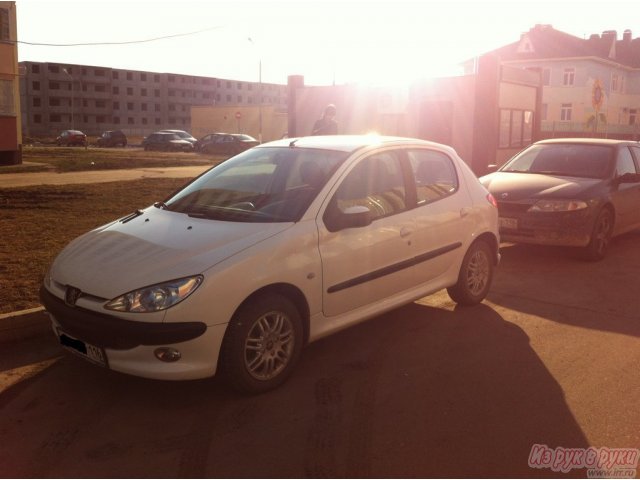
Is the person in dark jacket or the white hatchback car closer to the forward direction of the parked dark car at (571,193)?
the white hatchback car

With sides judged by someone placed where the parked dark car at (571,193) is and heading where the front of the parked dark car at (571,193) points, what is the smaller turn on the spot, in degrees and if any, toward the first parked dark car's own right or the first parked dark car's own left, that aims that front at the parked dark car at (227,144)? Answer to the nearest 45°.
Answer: approximately 90° to the first parked dark car's own right

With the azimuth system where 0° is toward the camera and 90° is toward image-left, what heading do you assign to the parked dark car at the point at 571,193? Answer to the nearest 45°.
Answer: approximately 45°

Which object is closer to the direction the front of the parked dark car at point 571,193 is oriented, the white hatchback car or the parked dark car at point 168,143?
the white hatchback car

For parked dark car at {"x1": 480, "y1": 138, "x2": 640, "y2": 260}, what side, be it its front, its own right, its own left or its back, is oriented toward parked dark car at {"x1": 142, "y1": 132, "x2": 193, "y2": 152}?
right

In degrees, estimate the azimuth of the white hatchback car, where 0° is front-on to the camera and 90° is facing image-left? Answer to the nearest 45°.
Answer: approximately 45°

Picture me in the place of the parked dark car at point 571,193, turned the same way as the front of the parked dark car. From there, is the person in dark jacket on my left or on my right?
on my right

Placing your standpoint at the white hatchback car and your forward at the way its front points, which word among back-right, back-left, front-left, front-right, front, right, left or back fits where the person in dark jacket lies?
back-right

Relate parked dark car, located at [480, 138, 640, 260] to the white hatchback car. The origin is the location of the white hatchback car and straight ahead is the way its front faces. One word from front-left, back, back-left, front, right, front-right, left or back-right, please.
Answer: back

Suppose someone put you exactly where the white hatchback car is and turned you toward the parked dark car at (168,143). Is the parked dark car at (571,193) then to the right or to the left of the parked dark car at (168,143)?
right

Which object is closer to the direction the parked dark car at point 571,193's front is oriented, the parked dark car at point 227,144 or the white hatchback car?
the white hatchback car

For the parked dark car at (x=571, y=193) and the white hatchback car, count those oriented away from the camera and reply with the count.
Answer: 0
